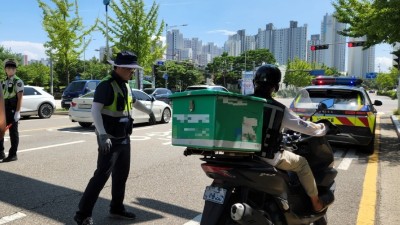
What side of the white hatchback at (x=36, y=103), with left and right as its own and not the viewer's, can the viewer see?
left

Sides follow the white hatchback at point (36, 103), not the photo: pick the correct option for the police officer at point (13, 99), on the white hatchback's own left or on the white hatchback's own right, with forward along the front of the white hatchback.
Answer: on the white hatchback's own left

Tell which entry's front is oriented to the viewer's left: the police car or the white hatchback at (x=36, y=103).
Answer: the white hatchback

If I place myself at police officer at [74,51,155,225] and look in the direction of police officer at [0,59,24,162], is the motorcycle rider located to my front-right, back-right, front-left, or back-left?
back-right

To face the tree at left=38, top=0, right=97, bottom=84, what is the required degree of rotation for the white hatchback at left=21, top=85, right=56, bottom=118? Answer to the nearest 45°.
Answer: approximately 90° to its right

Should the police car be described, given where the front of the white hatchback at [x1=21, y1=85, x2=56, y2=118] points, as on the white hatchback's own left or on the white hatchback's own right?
on the white hatchback's own left

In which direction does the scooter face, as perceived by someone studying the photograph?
facing away from the viewer and to the right of the viewer

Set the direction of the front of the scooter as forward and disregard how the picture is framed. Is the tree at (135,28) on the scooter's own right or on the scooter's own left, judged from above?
on the scooter's own left
